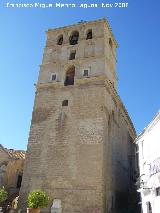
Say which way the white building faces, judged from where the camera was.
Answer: facing to the left of the viewer
